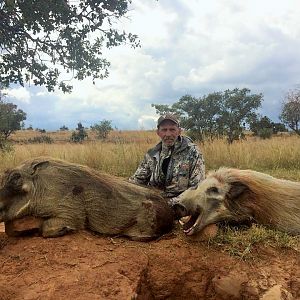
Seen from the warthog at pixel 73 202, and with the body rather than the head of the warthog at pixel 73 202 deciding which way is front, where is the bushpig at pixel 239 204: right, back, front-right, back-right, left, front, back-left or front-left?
back

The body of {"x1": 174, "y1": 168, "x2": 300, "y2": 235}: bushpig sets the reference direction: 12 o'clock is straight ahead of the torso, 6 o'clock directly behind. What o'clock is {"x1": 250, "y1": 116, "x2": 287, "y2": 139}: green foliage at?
The green foliage is roughly at 3 o'clock from the bushpig.

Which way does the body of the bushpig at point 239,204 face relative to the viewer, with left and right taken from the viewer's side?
facing to the left of the viewer

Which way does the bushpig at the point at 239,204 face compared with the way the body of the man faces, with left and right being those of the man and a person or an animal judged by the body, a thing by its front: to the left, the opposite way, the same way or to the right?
to the right

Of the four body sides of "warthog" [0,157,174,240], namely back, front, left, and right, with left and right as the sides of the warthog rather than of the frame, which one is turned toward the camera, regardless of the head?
left

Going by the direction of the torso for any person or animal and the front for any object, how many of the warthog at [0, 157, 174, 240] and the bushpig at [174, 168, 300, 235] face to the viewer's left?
2

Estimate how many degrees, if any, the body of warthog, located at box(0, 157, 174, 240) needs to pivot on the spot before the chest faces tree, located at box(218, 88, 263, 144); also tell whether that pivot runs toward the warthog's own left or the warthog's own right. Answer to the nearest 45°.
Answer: approximately 135° to the warthog's own right

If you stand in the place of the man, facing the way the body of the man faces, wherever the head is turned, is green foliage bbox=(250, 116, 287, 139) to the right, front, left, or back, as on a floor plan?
back

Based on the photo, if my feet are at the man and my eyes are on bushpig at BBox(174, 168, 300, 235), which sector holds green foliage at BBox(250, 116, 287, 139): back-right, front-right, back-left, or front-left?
back-left

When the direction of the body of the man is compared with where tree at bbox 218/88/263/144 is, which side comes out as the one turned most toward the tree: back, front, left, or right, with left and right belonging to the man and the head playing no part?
back

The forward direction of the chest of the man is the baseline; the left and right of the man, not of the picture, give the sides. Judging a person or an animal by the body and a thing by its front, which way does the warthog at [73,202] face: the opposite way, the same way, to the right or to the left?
to the right

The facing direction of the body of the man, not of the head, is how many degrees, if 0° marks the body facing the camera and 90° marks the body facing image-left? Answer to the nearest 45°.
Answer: approximately 0°

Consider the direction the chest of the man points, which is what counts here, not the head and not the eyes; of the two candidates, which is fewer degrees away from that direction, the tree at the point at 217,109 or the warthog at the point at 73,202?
the warthog
